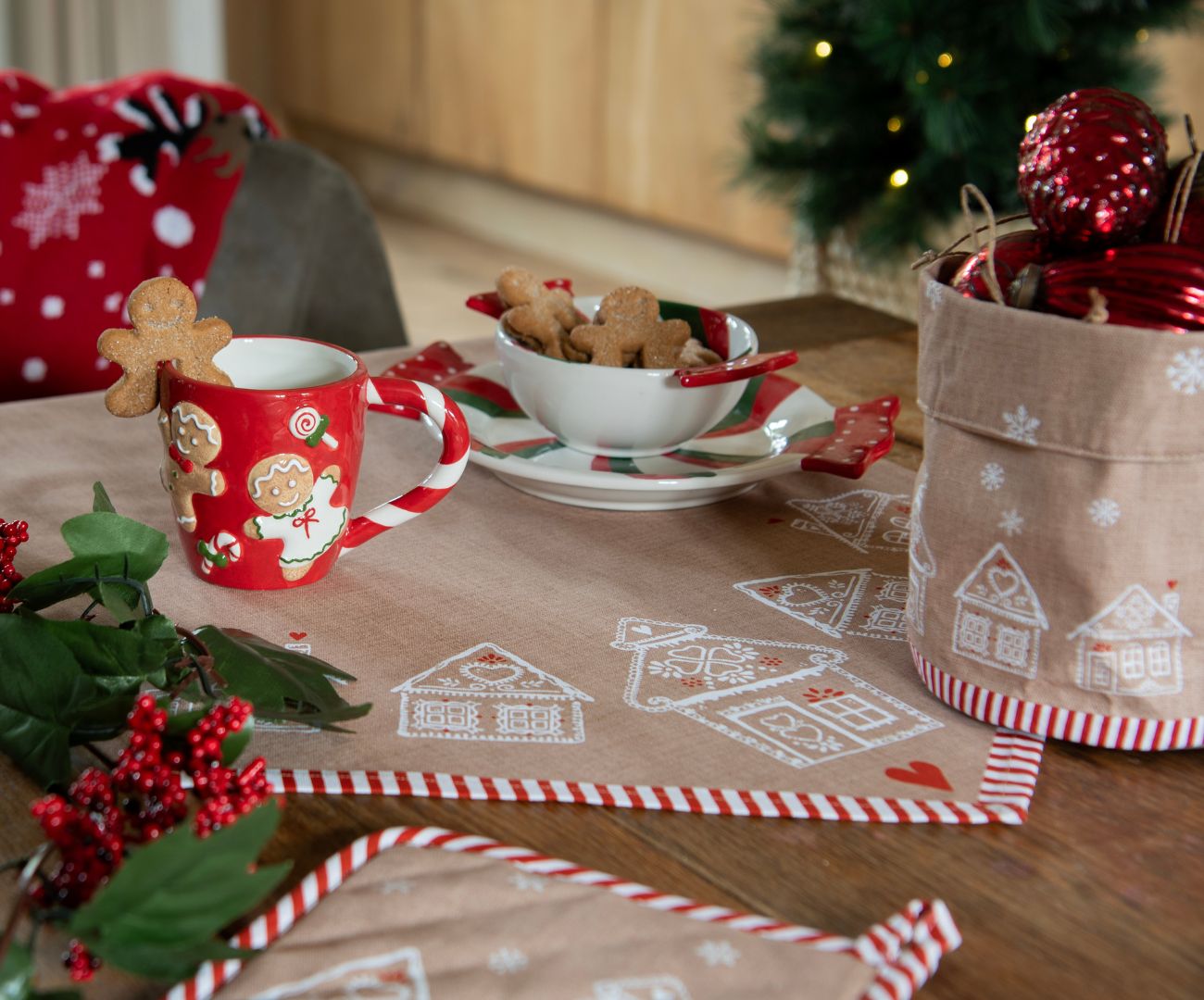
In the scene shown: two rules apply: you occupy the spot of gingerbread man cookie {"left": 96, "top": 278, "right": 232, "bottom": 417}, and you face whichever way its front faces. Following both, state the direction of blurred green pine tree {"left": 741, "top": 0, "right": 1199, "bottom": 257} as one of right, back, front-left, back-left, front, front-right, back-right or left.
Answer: back-left

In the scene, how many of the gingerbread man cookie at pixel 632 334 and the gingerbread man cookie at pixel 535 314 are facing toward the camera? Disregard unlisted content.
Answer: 2

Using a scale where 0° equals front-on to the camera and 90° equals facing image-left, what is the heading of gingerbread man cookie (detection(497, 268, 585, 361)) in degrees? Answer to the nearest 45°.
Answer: approximately 0°

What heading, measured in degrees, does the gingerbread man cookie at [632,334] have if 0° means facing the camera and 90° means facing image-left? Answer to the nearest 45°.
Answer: approximately 0°

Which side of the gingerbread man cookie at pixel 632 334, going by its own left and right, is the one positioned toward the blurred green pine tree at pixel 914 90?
back

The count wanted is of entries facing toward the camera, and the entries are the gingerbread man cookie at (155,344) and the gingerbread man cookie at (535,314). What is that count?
2
